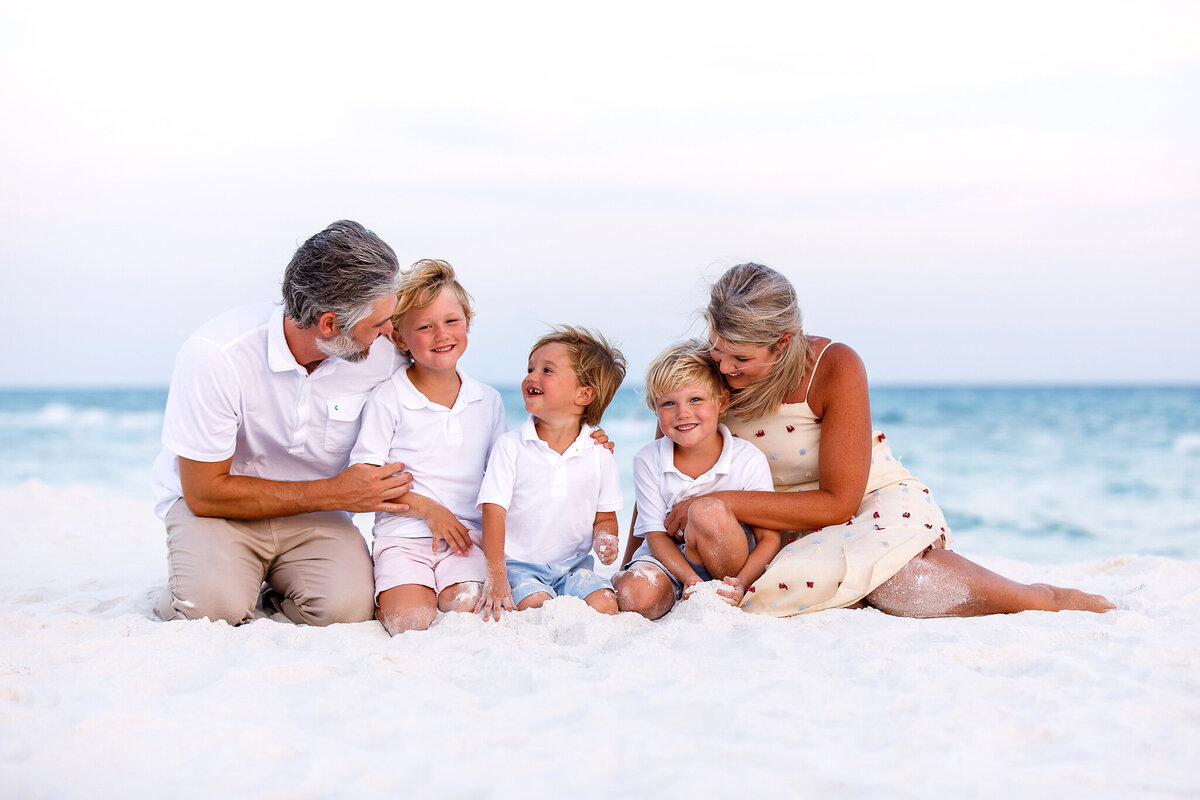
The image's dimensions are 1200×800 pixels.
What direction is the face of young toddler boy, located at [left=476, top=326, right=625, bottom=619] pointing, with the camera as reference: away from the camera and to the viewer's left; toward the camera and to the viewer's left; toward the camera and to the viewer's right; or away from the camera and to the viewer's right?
toward the camera and to the viewer's left

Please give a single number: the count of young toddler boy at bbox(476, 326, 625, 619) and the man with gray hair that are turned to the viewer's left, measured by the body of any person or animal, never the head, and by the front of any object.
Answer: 0

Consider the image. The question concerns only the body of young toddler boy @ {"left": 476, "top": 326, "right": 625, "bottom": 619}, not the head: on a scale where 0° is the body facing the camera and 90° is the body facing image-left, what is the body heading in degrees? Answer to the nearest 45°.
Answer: approximately 0°

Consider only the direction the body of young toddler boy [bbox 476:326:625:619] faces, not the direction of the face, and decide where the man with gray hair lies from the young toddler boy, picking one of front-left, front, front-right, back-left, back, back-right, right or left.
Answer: right

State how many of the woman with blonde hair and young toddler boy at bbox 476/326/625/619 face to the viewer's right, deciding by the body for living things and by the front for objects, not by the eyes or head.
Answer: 0

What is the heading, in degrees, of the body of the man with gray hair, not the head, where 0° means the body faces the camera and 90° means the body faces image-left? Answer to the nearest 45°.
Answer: approximately 315°

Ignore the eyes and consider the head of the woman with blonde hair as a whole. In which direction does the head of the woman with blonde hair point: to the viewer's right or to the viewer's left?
to the viewer's left

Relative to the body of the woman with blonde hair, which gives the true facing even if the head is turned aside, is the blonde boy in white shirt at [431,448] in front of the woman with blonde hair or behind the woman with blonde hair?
in front

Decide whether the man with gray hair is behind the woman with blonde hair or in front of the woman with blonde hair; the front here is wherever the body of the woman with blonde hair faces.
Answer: in front

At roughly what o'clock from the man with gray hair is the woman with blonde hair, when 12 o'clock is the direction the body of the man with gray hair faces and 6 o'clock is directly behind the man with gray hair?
The woman with blonde hair is roughly at 11 o'clock from the man with gray hair.

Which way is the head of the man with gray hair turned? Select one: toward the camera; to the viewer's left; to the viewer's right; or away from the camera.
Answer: to the viewer's right
